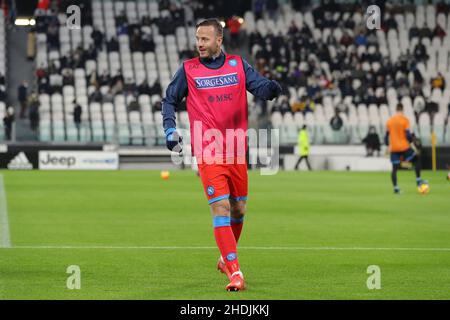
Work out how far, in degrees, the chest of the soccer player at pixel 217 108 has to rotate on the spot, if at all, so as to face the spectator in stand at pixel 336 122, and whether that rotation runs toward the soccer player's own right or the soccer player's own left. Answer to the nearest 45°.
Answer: approximately 180°

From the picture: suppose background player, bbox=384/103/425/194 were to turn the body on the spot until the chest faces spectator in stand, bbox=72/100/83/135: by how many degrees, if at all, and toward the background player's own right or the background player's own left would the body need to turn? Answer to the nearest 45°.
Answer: approximately 45° to the background player's own left

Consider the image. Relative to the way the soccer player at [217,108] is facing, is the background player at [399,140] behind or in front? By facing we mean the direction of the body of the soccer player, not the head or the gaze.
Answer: behind

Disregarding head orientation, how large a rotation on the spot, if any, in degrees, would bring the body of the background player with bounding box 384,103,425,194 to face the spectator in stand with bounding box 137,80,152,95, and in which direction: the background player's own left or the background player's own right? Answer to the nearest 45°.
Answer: approximately 45° to the background player's own left

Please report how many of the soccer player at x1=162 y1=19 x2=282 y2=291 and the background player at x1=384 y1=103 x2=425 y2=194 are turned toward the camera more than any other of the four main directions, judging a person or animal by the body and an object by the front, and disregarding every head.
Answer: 1

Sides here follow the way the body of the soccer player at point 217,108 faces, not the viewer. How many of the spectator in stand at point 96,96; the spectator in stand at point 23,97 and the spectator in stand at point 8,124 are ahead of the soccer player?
0

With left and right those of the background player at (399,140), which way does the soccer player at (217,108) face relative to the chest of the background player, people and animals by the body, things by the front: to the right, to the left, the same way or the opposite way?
the opposite way

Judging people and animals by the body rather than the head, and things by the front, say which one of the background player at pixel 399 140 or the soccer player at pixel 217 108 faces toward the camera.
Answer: the soccer player

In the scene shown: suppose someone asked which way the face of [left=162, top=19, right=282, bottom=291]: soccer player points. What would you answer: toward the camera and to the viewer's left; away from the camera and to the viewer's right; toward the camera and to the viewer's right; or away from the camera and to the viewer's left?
toward the camera and to the viewer's left

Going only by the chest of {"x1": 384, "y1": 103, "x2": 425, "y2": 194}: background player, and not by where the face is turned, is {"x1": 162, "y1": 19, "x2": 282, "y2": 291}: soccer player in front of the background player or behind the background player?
behind

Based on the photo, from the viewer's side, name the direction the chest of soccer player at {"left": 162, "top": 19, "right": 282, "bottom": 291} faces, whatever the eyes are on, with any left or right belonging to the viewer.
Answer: facing the viewer

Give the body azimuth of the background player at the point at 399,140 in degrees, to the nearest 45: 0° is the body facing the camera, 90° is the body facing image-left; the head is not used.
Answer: approximately 180°
